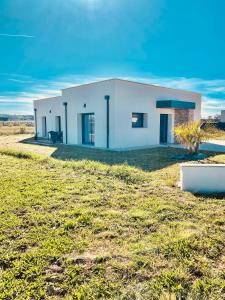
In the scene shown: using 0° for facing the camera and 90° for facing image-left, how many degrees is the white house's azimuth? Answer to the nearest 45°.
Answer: approximately 315°
